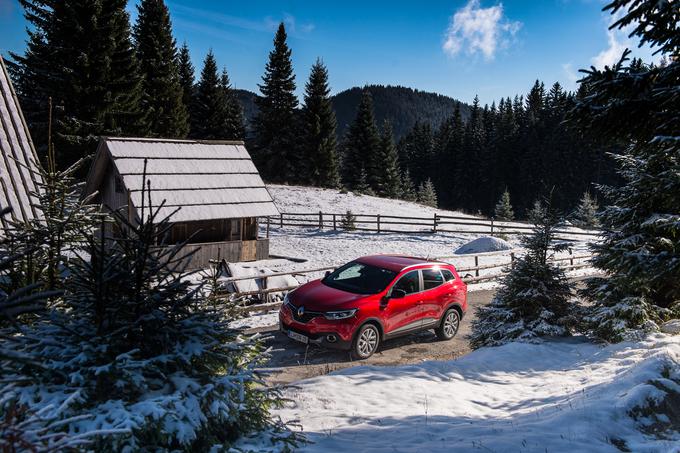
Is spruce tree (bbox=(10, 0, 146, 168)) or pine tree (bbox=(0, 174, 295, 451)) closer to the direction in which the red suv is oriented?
the pine tree

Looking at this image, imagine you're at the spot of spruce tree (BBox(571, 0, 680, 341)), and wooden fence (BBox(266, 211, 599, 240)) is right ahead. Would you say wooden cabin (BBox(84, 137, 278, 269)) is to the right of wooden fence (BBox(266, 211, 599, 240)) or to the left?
left

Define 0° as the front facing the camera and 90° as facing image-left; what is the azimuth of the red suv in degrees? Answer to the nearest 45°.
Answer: approximately 45°

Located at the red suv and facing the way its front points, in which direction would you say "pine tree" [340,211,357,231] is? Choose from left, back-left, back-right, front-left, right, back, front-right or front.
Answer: back-right

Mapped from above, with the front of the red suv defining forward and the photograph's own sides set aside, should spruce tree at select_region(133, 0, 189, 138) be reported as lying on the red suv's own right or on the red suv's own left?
on the red suv's own right

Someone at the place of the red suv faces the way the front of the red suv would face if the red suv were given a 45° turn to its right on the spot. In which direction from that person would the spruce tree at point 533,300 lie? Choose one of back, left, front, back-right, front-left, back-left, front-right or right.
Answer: back

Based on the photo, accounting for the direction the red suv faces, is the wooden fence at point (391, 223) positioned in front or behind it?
behind

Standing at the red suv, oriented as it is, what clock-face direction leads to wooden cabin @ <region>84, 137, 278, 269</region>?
The wooden cabin is roughly at 3 o'clock from the red suv.

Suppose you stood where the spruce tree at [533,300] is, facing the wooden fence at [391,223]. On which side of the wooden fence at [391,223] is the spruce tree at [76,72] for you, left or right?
left

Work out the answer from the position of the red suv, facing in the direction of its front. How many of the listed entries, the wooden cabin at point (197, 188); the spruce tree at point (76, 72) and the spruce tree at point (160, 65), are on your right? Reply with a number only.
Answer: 3

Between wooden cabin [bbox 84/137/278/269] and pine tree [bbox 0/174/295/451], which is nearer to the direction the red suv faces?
the pine tree

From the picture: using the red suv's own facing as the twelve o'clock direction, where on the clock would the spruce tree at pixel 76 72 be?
The spruce tree is roughly at 3 o'clock from the red suv.
